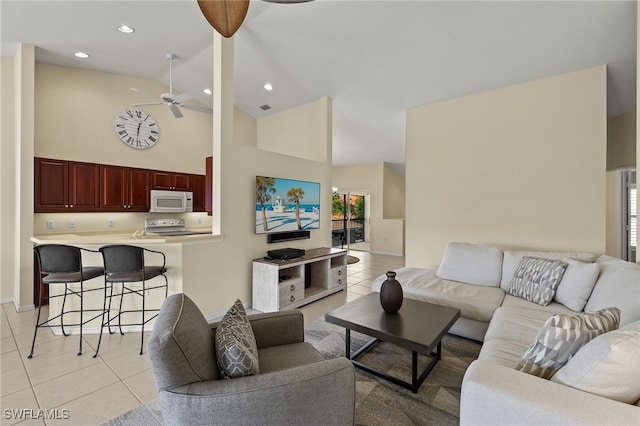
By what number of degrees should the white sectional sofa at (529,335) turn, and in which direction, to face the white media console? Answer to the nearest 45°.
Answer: approximately 45° to its right

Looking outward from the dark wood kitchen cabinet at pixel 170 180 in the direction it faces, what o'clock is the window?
The window is roughly at 10 o'clock from the dark wood kitchen cabinet.

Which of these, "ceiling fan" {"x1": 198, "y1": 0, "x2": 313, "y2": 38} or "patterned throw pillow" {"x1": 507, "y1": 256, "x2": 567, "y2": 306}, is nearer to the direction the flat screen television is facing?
the patterned throw pillow

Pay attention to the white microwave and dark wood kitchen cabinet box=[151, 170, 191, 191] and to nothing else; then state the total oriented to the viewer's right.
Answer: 0

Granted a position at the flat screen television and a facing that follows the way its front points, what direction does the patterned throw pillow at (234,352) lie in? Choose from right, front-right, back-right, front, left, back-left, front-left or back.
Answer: front-right

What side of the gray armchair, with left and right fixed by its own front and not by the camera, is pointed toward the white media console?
left

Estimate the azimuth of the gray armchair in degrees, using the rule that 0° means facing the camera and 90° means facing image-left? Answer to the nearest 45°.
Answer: approximately 270°

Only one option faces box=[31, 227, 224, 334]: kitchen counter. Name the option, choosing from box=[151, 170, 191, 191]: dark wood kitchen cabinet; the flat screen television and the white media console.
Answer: the dark wood kitchen cabinet

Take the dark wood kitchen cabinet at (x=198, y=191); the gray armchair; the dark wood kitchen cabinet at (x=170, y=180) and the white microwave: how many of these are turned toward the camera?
3
